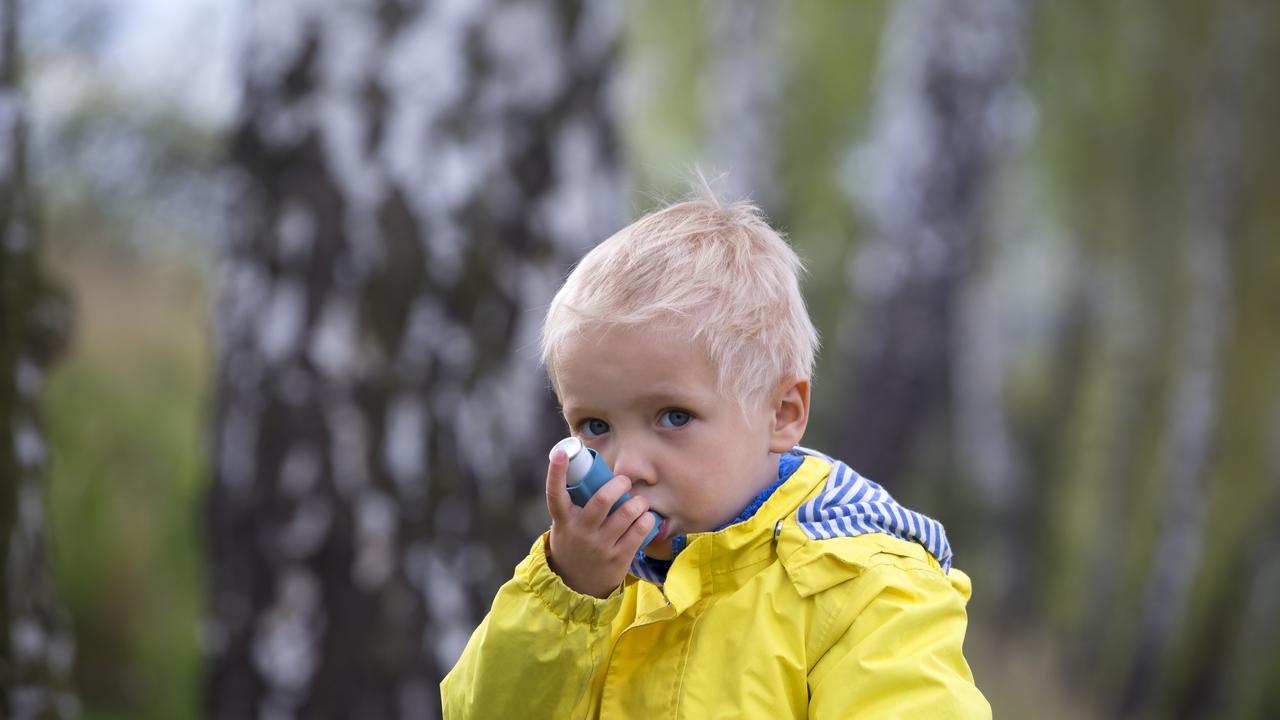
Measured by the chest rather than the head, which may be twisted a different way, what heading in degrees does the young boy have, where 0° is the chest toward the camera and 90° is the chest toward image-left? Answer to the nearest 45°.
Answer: approximately 45°

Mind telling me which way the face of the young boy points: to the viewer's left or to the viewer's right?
to the viewer's left

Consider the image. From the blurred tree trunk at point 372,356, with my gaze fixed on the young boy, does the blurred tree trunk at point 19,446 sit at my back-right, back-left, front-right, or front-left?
back-right

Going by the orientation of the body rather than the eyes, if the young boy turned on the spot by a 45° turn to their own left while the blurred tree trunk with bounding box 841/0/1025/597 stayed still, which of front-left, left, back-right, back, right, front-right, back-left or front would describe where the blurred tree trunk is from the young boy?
back

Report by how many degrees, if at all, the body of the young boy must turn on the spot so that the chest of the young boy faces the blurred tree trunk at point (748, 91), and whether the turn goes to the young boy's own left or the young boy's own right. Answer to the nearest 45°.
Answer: approximately 135° to the young boy's own right

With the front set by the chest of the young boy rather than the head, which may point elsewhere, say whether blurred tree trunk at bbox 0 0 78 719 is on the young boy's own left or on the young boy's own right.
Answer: on the young boy's own right

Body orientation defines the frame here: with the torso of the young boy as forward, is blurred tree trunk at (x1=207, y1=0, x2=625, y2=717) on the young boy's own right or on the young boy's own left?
on the young boy's own right
